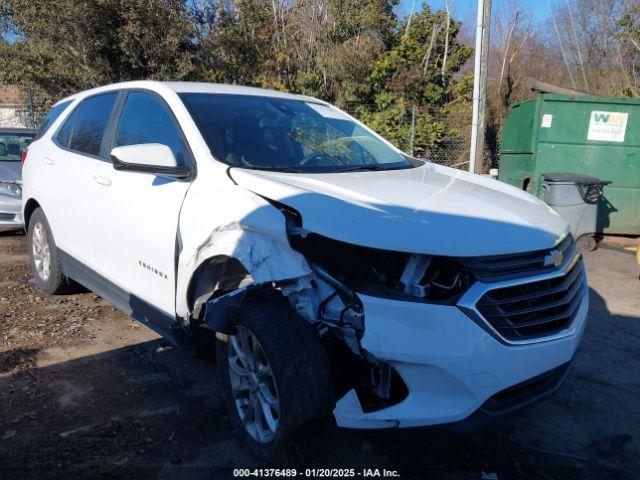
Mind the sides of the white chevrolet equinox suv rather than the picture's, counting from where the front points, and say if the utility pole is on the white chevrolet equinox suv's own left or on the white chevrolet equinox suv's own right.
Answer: on the white chevrolet equinox suv's own left

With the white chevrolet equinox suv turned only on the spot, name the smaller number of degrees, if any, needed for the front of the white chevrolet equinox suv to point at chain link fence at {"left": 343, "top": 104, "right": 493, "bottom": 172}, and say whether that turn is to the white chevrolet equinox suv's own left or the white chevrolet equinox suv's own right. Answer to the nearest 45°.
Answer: approximately 135° to the white chevrolet equinox suv's own left

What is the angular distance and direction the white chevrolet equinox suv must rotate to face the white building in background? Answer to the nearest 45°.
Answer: approximately 180°

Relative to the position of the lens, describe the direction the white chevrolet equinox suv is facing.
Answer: facing the viewer and to the right of the viewer
